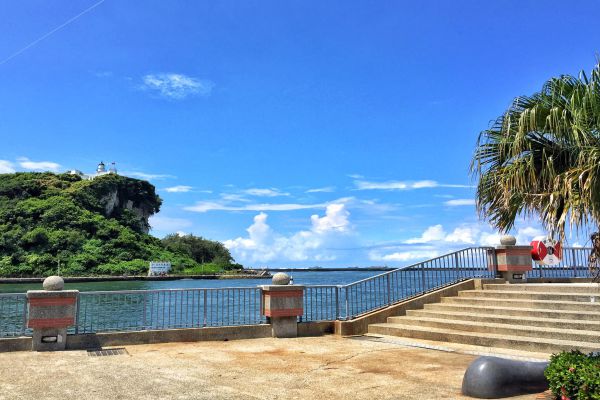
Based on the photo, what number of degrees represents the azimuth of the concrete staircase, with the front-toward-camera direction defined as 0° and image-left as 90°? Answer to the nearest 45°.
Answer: approximately 45°

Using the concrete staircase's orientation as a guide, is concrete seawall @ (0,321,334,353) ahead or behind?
ahead

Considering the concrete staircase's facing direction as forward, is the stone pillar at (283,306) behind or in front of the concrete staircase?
in front

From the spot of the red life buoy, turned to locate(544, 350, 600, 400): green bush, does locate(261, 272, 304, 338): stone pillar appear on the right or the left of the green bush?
right

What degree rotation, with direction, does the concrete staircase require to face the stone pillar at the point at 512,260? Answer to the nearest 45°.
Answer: approximately 135° to its right
